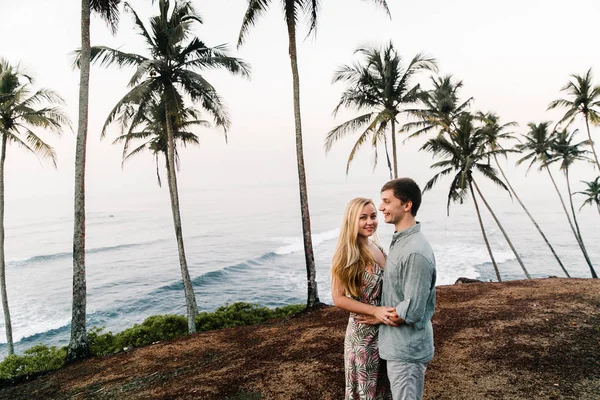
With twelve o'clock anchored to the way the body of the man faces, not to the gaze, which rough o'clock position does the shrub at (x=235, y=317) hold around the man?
The shrub is roughly at 2 o'clock from the man.

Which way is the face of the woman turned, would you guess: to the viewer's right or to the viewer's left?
to the viewer's right

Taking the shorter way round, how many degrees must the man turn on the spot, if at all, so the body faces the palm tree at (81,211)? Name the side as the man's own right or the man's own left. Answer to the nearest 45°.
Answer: approximately 45° to the man's own right

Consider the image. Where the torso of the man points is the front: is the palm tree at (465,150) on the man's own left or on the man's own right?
on the man's own right

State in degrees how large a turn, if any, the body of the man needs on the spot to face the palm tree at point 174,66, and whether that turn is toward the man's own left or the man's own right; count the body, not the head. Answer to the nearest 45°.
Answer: approximately 45° to the man's own right

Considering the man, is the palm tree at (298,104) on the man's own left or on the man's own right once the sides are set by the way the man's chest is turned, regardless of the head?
on the man's own right

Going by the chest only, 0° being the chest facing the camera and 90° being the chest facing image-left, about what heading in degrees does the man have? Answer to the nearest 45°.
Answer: approximately 90°
